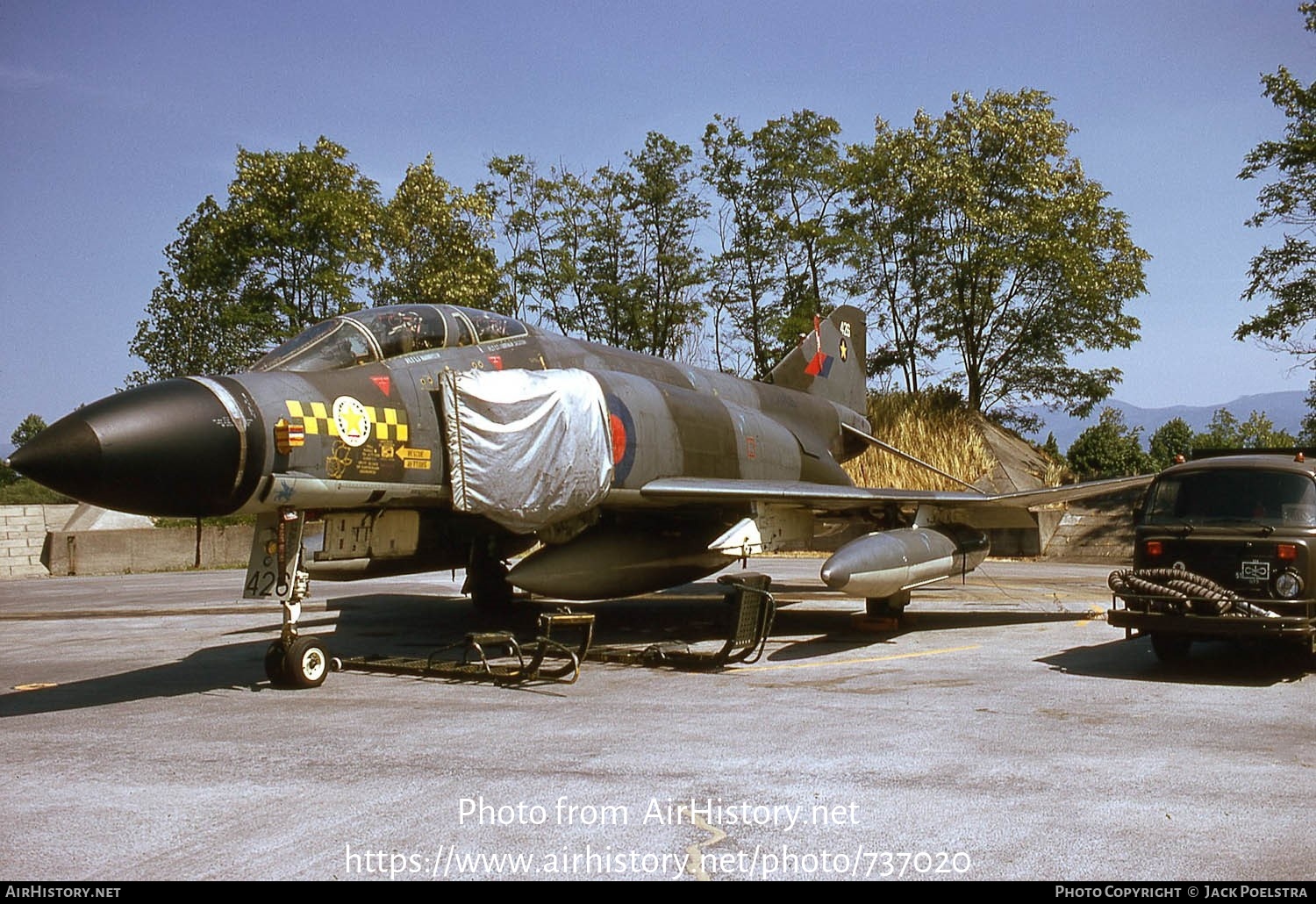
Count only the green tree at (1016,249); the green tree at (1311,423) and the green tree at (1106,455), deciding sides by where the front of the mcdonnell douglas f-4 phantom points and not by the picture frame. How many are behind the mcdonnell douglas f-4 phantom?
3

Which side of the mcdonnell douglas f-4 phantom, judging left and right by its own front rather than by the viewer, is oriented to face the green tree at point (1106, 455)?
back

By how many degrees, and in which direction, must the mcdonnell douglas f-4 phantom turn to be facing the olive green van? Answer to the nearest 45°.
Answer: approximately 135° to its left

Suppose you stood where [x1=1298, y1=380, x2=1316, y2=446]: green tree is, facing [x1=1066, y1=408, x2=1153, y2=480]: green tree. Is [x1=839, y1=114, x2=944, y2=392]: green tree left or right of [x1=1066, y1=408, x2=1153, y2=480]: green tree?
left

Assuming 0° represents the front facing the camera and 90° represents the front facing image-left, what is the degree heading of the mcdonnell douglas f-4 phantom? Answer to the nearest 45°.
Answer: approximately 45°

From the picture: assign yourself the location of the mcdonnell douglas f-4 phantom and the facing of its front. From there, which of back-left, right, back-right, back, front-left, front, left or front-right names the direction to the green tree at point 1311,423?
back

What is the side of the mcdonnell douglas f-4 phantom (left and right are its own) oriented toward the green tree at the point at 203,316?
right

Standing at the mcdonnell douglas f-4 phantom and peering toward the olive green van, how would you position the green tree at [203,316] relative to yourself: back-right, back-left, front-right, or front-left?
back-left

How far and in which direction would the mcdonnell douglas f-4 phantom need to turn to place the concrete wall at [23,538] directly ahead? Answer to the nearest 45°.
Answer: approximately 90° to its right

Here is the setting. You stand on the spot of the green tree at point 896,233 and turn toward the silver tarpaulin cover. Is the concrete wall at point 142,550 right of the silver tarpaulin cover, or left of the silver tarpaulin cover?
right

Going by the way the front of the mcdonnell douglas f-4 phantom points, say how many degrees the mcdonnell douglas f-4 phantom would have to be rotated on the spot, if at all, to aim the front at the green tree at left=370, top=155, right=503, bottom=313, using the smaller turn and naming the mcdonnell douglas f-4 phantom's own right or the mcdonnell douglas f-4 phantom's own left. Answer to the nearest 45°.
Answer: approximately 135° to the mcdonnell douglas f-4 phantom's own right
